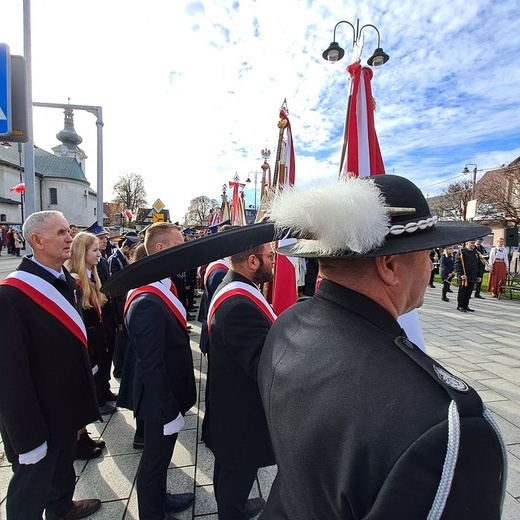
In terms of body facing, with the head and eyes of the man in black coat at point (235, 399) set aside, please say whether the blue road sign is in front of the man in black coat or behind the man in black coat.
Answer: behind

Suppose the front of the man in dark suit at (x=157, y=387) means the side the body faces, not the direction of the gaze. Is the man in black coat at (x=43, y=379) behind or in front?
behind

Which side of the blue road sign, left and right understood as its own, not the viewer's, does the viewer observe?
front

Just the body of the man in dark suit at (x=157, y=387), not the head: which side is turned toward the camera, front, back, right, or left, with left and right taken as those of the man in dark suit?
right

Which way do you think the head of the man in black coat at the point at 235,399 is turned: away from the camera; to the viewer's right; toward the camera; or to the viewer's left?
to the viewer's right

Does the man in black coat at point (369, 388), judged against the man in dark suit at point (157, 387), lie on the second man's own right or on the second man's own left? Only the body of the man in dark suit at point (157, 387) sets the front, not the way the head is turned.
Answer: on the second man's own right

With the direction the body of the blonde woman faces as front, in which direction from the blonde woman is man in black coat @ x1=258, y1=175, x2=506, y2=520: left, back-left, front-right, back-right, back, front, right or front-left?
right

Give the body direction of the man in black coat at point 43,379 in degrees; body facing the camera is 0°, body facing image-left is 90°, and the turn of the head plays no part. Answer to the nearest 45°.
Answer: approximately 270°

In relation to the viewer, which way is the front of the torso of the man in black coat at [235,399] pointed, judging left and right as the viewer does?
facing to the right of the viewer
